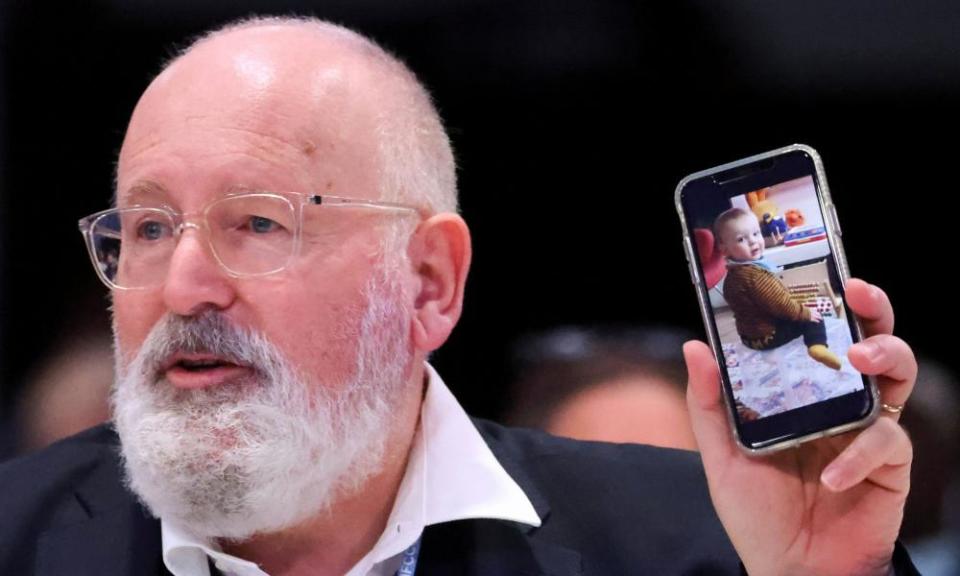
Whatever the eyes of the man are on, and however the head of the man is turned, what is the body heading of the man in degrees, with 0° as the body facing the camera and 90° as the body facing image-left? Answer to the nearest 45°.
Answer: approximately 45°

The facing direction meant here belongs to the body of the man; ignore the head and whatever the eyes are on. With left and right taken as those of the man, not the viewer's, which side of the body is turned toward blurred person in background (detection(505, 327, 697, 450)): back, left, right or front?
back
